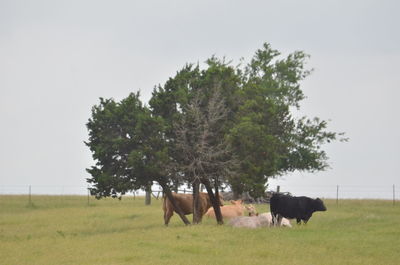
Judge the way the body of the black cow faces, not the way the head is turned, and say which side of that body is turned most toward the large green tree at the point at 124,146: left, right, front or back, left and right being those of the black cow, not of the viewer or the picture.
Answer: back

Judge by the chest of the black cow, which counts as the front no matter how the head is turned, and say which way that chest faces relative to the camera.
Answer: to the viewer's right

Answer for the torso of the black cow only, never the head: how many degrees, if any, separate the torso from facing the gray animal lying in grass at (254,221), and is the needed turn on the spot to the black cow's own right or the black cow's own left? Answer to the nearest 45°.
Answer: approximately 135° to the black cow's own right
